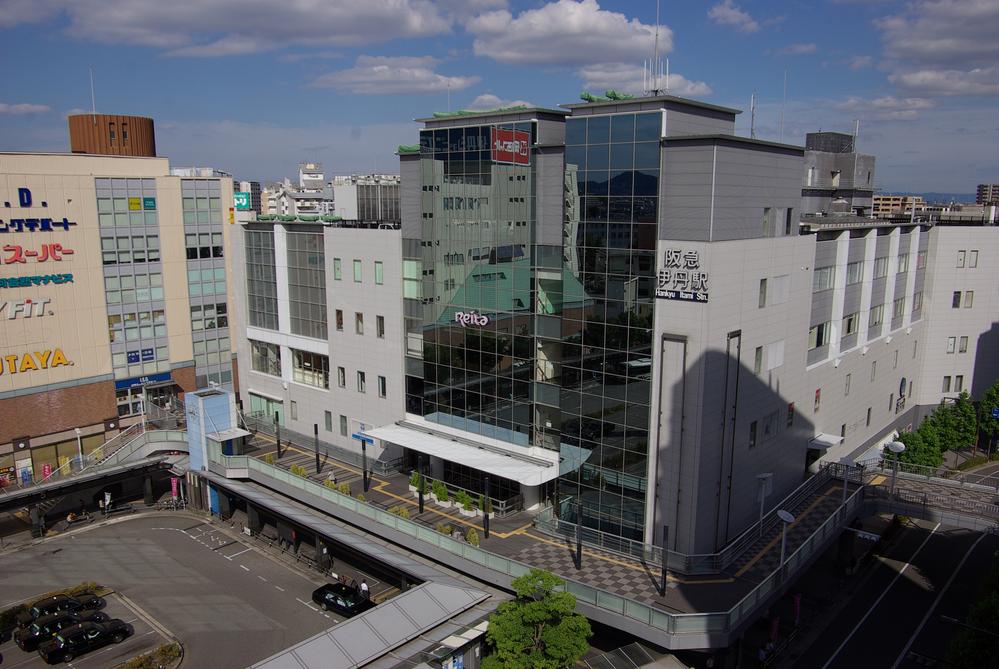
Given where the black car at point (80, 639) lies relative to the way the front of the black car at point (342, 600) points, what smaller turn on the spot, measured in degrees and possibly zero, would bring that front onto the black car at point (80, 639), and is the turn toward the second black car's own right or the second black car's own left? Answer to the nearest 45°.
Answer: approximately 135° to the second black car's own right

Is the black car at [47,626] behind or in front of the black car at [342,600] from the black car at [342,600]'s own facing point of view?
behind

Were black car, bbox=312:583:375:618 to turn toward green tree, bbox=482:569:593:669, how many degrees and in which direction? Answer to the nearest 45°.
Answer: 0° — it already faces it

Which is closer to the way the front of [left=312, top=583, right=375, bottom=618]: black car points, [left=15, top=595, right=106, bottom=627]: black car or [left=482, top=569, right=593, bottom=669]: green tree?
the green tree

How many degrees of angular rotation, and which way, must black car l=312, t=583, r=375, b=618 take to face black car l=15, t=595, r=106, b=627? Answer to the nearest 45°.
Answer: approximately 135° to its right
